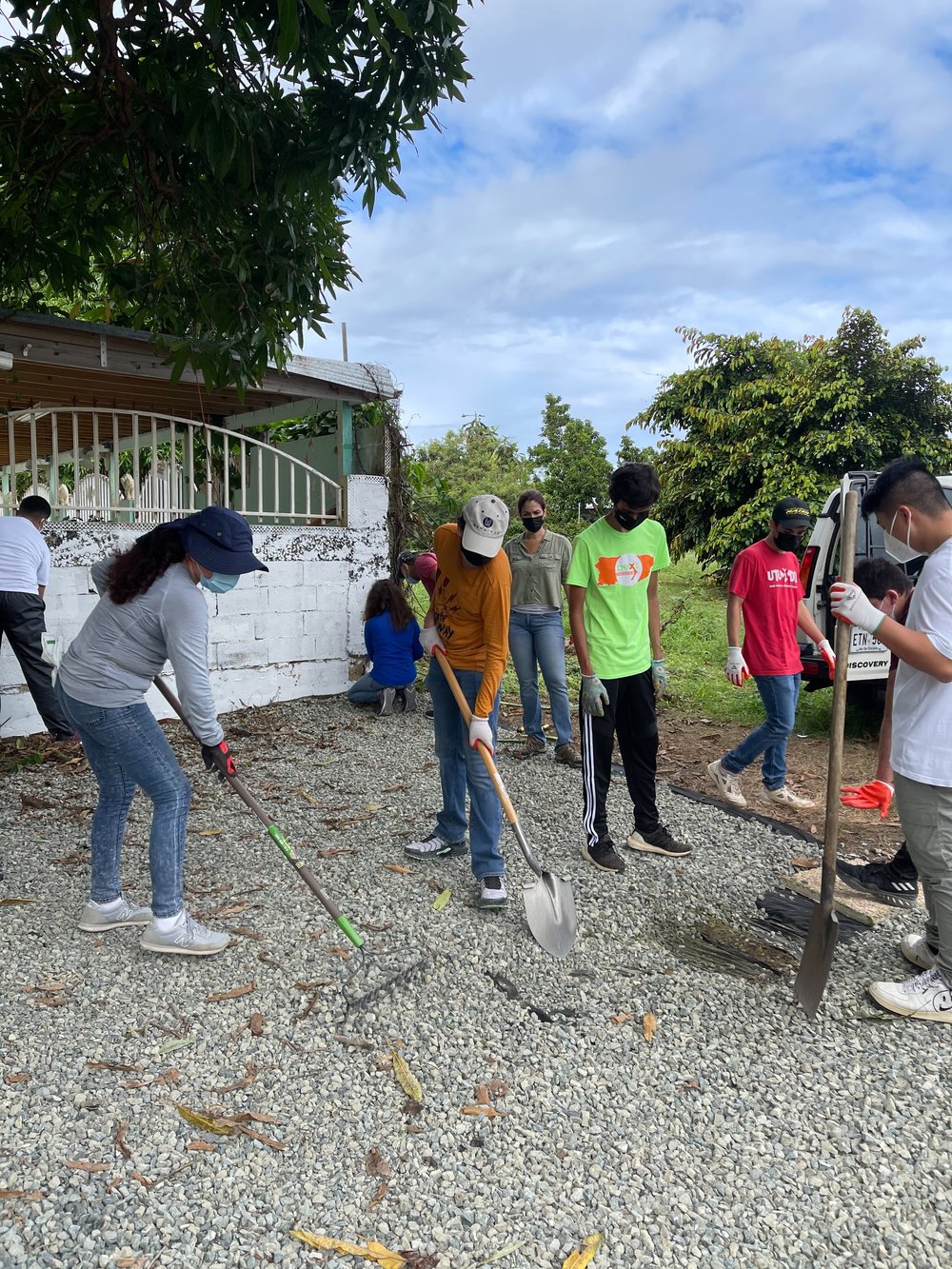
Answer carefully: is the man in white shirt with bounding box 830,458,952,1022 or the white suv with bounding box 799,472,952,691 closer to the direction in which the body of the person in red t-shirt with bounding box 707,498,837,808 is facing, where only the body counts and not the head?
the man in white shirt

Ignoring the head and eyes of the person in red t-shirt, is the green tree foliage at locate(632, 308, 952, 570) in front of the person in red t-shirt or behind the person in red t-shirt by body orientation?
behind

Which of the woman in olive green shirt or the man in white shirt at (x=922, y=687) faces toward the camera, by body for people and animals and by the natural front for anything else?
the woman in olive green shirt

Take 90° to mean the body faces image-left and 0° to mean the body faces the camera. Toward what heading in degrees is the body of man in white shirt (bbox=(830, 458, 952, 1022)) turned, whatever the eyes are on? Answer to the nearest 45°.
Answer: approximately 90°

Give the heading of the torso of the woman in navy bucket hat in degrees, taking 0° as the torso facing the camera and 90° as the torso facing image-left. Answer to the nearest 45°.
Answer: approximately 270°

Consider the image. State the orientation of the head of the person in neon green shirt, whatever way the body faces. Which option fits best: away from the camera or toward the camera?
toward the camera

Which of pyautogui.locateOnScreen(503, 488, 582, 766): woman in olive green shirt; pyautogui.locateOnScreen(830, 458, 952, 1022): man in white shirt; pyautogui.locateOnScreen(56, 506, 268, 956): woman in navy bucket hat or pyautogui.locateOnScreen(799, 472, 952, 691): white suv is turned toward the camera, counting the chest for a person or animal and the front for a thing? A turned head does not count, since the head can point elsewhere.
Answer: the woman in olive green shirt

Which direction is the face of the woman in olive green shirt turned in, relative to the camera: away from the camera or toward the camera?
toward the camera

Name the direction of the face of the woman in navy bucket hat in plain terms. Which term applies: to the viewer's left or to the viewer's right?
to the viewer's right

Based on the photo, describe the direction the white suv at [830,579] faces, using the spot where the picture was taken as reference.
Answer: facing away from the viewer

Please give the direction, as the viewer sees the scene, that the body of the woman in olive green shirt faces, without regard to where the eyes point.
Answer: toward the camera
